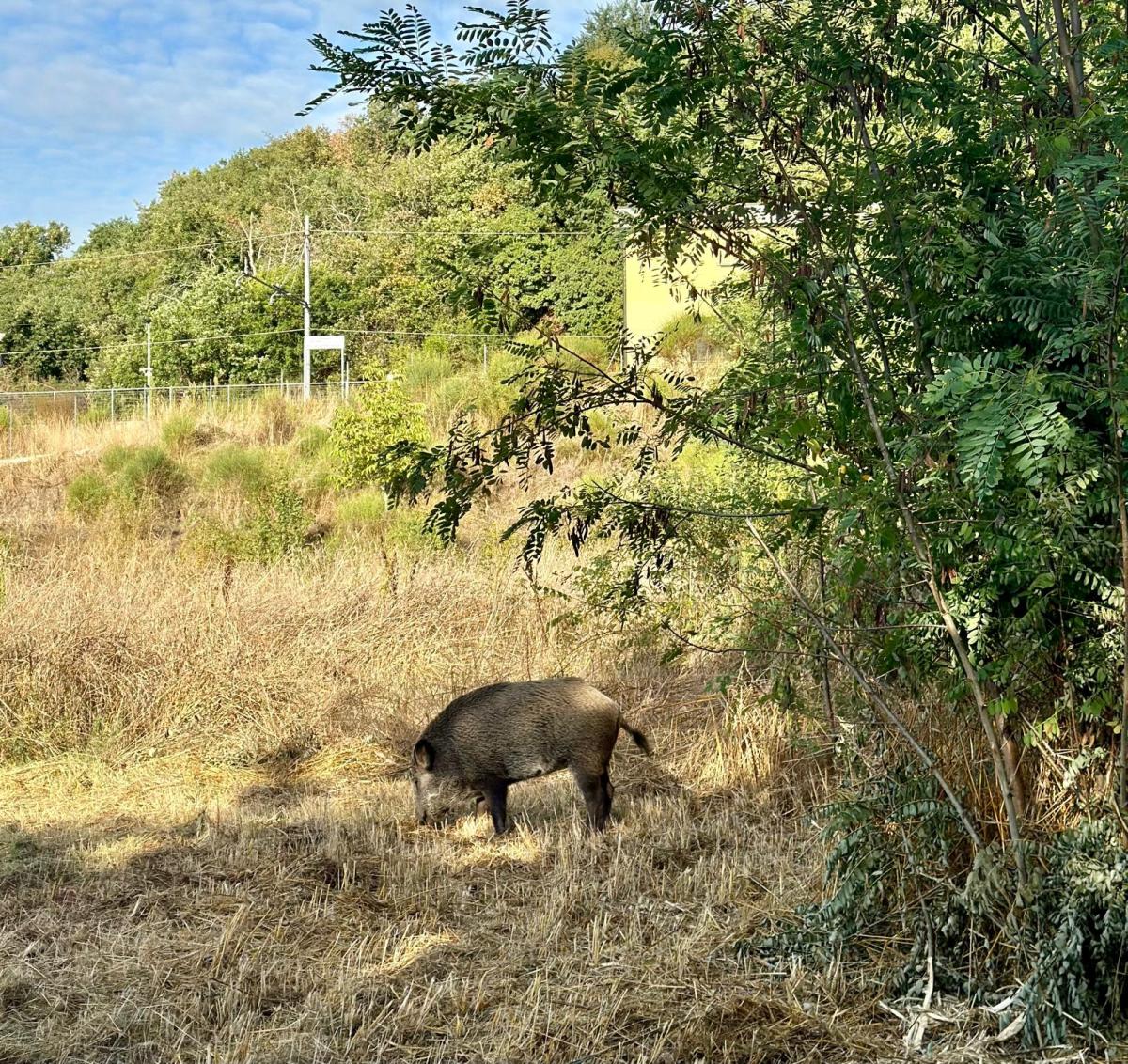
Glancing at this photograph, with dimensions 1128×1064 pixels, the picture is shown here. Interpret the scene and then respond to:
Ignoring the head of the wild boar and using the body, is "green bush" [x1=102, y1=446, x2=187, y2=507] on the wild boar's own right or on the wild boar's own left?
on the wild boar's own right

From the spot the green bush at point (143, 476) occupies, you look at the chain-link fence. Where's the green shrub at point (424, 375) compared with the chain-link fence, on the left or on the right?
right

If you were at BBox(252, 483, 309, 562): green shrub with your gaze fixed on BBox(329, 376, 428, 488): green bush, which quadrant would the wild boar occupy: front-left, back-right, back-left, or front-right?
back-right

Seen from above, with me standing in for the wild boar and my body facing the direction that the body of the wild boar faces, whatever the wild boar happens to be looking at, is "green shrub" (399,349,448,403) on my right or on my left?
on my right

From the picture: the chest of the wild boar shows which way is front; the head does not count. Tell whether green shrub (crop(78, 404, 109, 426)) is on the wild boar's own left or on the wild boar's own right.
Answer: on the wild boar's own right

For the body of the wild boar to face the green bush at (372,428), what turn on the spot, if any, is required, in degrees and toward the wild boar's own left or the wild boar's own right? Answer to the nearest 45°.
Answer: approximately 90° to the wild boar's own right

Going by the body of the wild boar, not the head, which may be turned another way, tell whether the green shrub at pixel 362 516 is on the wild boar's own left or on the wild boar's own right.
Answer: on the wild boar's own right

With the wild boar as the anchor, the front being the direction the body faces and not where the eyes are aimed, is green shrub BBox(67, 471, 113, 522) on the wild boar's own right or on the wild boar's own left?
on the wild boar's own right

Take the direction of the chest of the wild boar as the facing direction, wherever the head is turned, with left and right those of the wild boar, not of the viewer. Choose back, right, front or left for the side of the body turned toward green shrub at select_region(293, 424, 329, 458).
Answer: right

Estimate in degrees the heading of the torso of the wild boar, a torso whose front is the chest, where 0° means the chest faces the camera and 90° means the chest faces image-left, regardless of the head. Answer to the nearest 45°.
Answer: approximately 90°

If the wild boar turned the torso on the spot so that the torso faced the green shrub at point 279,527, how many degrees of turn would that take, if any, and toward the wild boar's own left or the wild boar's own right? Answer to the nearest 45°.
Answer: approximately 90° to the wild boar's own right
